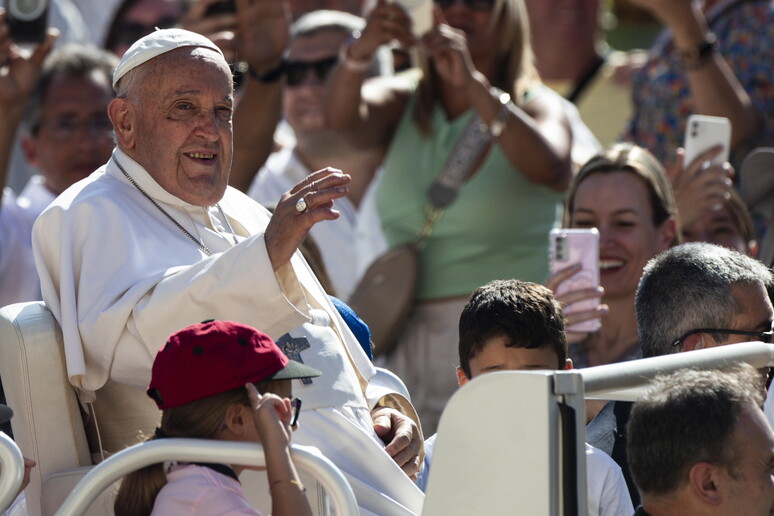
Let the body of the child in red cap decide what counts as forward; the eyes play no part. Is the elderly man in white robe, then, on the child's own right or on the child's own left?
on the child's own left

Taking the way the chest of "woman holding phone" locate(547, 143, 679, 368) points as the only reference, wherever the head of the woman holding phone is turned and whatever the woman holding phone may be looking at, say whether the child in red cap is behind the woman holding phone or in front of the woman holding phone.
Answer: in front

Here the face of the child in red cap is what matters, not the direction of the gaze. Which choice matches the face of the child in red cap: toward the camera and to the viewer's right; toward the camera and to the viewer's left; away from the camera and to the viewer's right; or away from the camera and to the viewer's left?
away from the camera and to the viewer's right

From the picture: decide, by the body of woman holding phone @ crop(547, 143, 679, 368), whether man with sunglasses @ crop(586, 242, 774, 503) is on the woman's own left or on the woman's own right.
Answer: on the woman's own left

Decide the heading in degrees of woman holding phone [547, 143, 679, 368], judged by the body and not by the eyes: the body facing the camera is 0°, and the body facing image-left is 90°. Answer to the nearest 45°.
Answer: approximately 45°

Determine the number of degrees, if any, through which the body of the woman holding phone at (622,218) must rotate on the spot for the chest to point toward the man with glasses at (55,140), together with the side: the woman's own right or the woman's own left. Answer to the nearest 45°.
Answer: approximately 45° to the woman's own right

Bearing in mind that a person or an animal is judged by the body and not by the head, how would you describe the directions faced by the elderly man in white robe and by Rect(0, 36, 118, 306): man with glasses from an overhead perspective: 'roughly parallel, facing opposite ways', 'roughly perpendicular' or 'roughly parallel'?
roughly parallel

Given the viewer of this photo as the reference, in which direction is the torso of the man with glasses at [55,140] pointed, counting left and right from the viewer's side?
facing the viewer and to the right of the viewer

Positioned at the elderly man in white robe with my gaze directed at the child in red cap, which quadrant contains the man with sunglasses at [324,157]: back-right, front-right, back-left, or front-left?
back-left

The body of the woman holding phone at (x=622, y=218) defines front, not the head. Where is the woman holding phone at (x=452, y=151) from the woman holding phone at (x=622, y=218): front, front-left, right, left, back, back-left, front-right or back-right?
right
